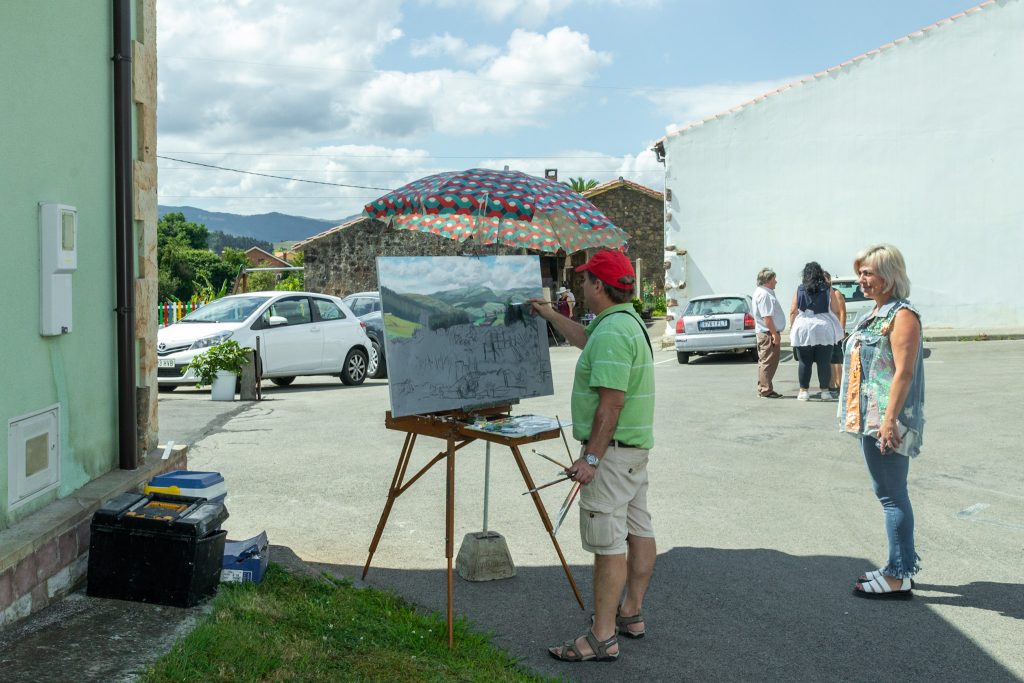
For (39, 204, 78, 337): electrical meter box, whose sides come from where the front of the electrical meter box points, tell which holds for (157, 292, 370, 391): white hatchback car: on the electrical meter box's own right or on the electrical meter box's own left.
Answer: on the electrical meter box's own left

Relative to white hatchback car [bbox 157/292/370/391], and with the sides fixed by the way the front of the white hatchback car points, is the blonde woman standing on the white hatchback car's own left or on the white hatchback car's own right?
on the white hatchback car's own left

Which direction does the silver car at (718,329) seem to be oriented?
away from the camera

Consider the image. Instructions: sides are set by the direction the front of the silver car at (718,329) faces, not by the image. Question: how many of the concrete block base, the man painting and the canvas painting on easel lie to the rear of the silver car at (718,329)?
3

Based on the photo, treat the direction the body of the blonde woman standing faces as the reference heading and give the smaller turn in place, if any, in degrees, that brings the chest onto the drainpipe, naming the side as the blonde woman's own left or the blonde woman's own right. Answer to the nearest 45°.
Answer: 0° — they already face it

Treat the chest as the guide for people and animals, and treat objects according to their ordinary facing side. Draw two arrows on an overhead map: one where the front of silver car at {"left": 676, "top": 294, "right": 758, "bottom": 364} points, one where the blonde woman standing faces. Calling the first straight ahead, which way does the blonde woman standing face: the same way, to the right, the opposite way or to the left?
to the left

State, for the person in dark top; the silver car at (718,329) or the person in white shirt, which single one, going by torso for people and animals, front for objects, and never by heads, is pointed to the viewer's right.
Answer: the person in white shirt

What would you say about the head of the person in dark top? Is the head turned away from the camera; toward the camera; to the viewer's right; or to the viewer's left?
away from the camera

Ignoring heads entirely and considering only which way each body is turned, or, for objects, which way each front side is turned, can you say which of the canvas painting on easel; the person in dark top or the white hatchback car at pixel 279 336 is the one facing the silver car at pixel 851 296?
the person in dark top

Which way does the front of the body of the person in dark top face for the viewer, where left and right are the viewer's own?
facing away from the viewer

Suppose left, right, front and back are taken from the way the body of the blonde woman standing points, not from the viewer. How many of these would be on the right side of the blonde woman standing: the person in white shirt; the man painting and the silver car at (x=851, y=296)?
2

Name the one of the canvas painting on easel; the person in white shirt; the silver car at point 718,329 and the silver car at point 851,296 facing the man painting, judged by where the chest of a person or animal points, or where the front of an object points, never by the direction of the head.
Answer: the canvas painting on easel

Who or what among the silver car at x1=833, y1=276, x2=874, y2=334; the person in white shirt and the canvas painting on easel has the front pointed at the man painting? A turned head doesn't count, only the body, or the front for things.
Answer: the canvas painting on easel

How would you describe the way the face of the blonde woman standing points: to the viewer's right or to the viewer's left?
to the viewer's left

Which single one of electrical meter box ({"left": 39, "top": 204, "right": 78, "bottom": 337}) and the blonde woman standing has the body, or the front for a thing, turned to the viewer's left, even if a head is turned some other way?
the blonde woman standing
